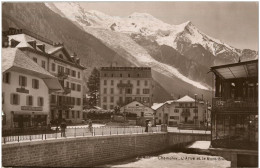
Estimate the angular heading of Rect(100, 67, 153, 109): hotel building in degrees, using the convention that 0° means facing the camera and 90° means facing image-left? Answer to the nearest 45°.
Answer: approximately 0°

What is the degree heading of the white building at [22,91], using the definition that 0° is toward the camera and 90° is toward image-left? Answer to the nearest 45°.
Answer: approximately 315°

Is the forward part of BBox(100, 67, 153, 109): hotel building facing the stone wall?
yes

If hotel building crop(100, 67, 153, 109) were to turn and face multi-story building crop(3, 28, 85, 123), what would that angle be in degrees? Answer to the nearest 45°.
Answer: approximately 45° to its right

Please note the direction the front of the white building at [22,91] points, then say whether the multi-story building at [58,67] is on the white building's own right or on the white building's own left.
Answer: on the white building's own left
